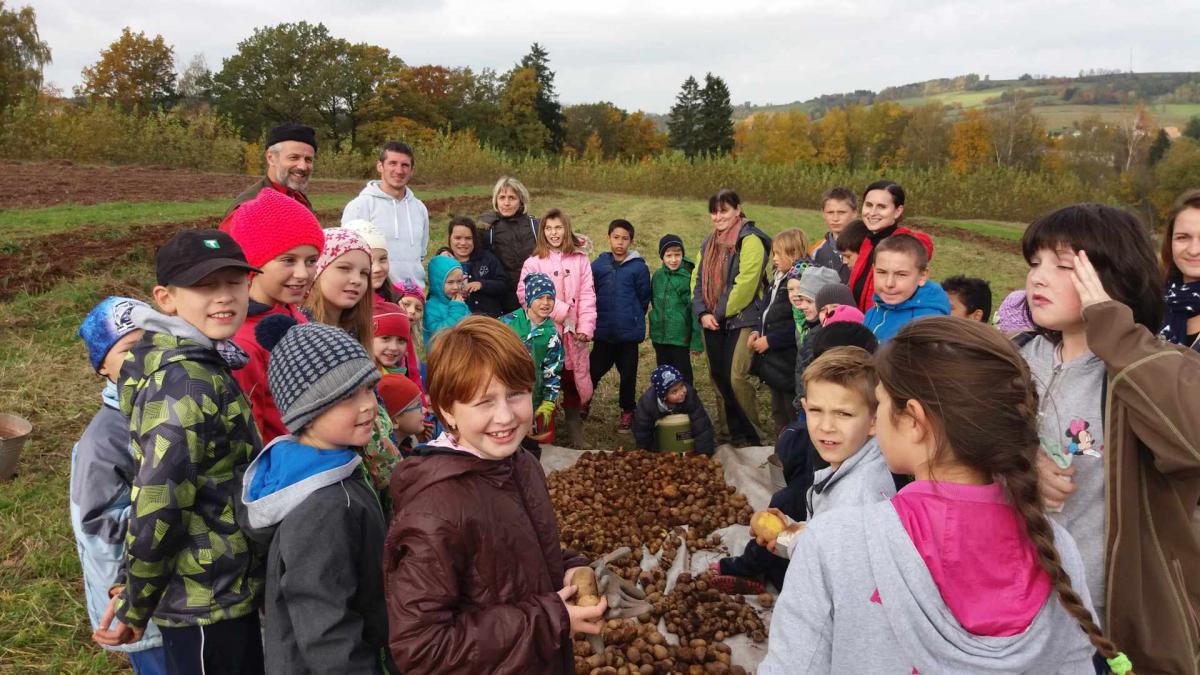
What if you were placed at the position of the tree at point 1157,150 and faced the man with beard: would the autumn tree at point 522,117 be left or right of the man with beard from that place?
right

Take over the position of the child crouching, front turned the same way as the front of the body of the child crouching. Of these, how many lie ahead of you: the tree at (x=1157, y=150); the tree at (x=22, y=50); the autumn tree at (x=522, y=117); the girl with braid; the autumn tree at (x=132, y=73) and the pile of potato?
2

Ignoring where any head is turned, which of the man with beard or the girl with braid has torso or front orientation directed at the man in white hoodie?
the girl with braid

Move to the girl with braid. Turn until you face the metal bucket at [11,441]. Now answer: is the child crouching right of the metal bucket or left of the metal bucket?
right

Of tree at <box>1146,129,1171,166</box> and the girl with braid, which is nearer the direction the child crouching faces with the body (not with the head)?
the girl with braid

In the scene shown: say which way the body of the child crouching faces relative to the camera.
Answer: toward the camera

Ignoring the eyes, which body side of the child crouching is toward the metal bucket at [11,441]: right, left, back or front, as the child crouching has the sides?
right

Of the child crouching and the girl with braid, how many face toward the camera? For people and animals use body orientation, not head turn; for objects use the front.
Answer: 1

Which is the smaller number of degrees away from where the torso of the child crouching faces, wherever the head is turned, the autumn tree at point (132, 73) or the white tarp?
the white tarp

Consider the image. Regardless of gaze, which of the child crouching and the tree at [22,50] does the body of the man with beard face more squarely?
the child crouching

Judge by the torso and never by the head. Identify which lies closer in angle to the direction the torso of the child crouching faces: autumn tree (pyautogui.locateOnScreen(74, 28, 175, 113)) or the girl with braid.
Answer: the girl with braid

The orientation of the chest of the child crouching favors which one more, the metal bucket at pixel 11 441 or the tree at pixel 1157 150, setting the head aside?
the metal bucket

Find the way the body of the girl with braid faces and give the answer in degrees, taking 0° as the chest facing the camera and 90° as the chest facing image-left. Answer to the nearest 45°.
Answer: approximately 135°

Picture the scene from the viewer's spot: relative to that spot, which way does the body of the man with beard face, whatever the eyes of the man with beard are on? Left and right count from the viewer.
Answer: facing the viewer and to the right of the viewer
